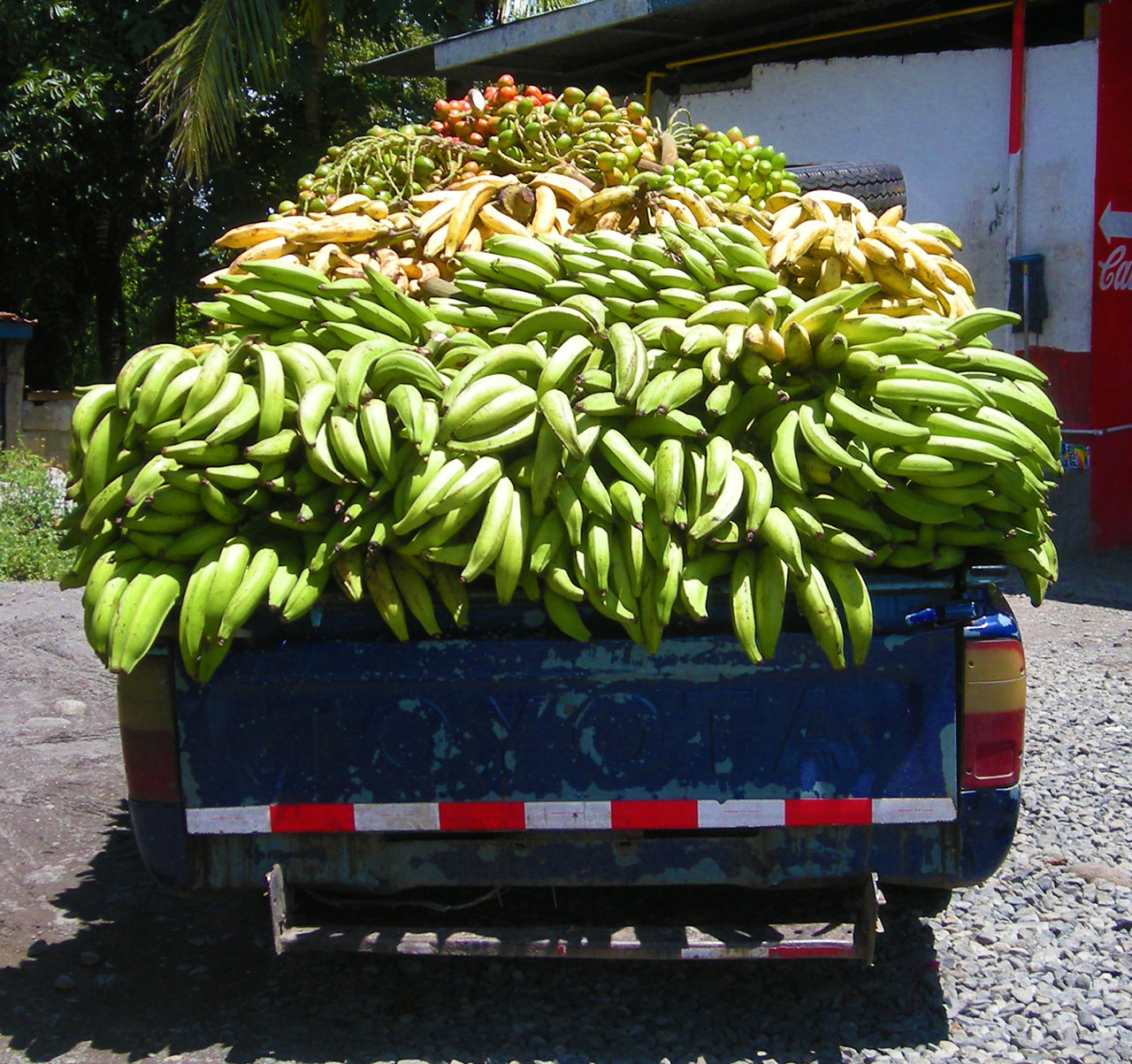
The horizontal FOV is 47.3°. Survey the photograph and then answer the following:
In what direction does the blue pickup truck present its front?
away from the camera

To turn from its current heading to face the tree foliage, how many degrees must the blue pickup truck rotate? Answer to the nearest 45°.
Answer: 0° — it already faces it

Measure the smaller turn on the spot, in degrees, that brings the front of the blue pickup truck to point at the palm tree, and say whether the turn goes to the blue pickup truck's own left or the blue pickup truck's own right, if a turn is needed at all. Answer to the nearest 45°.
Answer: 0° — it already faces it
